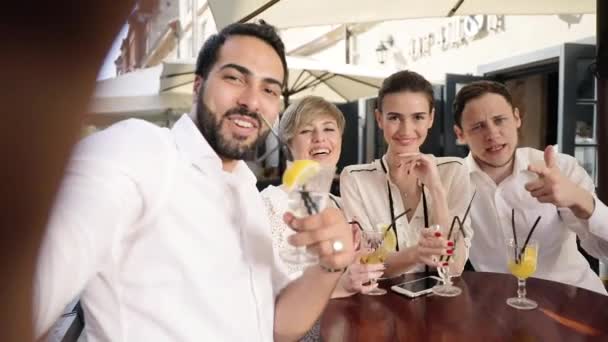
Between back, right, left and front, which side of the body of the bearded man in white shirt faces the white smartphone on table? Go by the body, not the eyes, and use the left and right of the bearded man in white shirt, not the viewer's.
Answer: left

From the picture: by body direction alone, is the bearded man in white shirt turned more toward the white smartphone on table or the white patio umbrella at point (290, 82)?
the white smartphone on table

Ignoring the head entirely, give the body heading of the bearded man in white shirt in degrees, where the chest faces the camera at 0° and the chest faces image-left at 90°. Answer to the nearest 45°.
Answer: approximately 315°

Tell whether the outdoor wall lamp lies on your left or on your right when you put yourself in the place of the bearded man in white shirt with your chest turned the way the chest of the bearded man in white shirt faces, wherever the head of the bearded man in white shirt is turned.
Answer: on your left

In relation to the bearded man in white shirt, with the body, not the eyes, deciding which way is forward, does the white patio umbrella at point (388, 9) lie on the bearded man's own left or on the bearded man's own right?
on the bearded man's own left

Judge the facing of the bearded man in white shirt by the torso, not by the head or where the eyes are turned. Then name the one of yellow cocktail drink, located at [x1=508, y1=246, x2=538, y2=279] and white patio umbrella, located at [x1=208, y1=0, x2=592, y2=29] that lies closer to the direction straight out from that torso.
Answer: the yellow cocktail drink

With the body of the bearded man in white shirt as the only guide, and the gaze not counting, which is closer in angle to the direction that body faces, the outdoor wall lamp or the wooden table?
the wooden table

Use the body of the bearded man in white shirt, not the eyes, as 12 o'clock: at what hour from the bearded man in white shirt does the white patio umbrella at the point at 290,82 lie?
The white patio umbrella is roughly at 8 o'clock from the bearded man in white shirt.

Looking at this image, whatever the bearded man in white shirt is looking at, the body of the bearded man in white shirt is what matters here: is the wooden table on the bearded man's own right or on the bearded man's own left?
on the bearded man's own left
